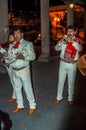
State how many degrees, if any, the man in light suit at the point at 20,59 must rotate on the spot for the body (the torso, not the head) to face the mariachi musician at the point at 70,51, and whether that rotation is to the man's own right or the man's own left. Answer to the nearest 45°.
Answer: approximately 135° to the man's own left

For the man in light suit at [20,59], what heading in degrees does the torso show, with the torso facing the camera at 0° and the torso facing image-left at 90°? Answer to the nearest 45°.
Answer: approximately 45°

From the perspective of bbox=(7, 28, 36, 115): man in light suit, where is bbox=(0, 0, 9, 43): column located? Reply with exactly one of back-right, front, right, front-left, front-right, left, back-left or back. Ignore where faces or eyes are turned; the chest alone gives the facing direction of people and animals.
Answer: back-right

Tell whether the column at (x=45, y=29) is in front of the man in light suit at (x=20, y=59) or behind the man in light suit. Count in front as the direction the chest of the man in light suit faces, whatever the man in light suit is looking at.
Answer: behind
